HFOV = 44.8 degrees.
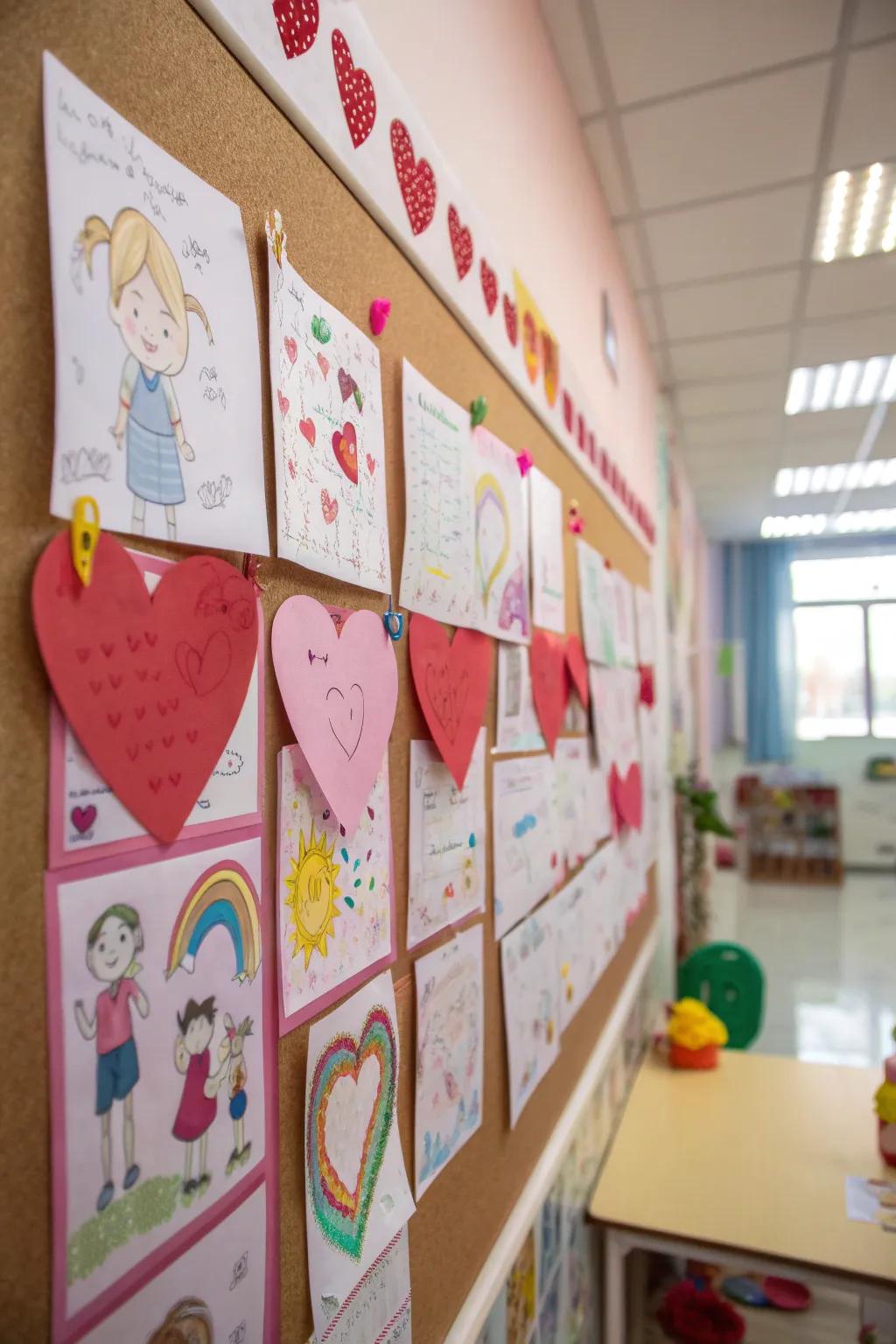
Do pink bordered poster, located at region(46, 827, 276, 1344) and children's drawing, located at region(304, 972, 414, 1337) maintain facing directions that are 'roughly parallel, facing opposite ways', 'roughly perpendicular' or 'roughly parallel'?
roughly parallel

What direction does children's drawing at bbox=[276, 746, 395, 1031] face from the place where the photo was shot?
facing the viewer and to the right of the viewer

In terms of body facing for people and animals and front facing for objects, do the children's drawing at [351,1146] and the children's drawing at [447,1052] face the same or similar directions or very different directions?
same or similar directions

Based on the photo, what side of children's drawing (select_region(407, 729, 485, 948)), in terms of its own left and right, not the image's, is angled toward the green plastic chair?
left

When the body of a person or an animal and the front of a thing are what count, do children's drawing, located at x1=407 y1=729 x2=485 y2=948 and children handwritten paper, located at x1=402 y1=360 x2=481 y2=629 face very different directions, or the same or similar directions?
same or similar directions

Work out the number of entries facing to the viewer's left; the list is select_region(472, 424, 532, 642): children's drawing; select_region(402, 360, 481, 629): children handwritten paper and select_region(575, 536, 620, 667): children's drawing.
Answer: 0

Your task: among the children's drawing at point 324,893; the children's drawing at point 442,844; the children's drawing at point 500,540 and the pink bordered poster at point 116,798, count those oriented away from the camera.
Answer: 0

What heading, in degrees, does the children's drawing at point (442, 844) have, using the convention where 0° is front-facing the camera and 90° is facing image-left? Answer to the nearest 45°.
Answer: approximately 315°

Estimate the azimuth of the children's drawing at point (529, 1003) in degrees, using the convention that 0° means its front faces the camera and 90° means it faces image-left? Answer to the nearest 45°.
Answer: approximately 315°

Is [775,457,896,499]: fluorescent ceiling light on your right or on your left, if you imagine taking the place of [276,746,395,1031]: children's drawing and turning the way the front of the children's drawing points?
on your left
